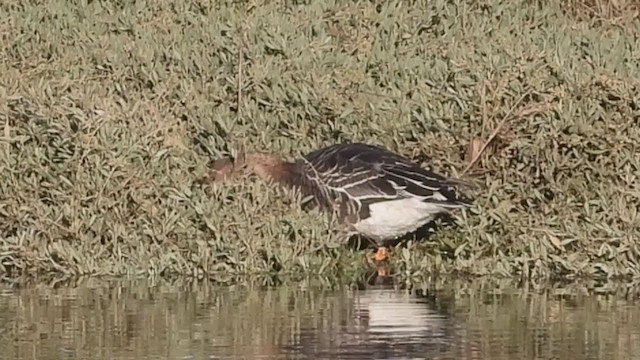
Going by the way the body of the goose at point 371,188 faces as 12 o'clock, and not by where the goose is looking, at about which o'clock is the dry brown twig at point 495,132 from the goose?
The dry brown twig is roughly at 5 o'clock from the goose.

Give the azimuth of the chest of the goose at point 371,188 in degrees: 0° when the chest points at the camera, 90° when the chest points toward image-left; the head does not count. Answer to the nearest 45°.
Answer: approximately 90°
